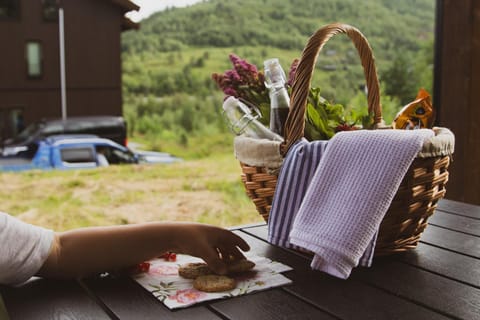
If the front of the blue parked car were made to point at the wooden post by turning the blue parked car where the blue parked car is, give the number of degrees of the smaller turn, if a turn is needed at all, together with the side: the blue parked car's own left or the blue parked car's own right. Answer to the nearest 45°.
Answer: approximately 45° to the blue parked car's own right

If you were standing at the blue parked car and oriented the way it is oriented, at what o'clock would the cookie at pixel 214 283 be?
The cookie is roughly at 3 o'clock from the blue parked car.

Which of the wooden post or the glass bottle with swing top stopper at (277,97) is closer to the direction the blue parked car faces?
the wooden post

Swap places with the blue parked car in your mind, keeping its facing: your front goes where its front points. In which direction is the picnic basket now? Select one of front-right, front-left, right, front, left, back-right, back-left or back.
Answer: right

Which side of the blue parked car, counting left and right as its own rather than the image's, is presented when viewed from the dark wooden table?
right

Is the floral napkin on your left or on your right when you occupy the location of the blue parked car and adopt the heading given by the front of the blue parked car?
on your right

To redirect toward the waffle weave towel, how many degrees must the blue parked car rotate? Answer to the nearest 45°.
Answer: approximately 90° to its right

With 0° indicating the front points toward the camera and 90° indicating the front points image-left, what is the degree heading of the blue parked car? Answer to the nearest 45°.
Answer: approximately 270°

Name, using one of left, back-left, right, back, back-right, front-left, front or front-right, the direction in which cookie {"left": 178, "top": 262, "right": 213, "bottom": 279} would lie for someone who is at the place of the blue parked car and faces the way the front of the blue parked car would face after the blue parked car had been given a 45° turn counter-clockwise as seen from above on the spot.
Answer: back-right
